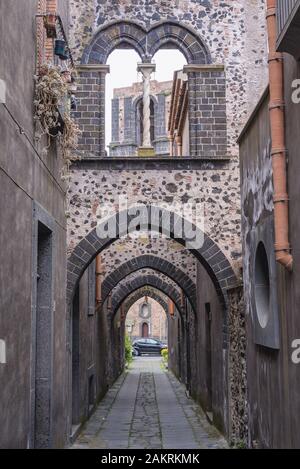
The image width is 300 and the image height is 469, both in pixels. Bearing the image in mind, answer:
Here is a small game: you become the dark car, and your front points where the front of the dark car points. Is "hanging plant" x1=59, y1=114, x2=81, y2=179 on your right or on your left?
on your right

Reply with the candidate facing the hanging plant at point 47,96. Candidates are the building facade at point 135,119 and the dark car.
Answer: the building facade

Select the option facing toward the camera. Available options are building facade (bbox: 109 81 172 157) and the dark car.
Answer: the building facade

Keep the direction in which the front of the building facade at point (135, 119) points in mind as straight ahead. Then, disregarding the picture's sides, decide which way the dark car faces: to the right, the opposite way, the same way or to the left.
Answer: to the left

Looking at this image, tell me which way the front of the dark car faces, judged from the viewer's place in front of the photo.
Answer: facing to the right of the viewer

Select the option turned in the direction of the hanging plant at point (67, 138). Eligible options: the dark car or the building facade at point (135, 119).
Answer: the building facade

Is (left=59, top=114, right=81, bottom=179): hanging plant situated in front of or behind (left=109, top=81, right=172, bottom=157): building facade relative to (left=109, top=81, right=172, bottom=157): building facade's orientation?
in front

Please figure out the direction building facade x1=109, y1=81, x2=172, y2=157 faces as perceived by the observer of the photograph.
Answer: facing the viewer

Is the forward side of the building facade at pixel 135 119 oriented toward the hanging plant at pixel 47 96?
yes
